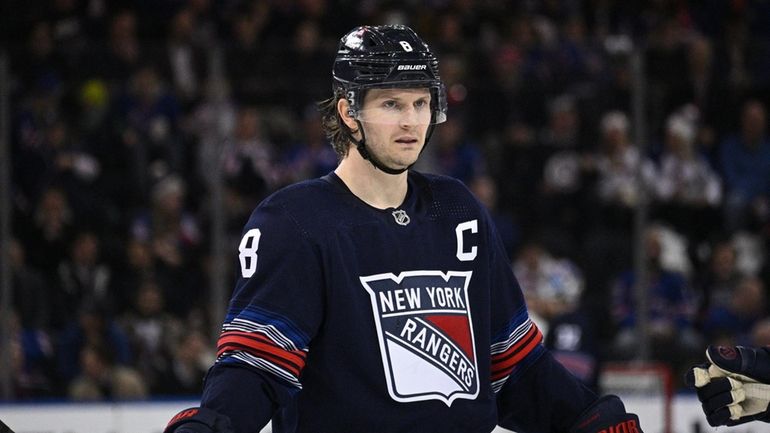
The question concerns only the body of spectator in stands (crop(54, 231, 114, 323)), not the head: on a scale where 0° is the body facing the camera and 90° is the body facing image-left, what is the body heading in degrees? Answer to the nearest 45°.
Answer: approximately 0°

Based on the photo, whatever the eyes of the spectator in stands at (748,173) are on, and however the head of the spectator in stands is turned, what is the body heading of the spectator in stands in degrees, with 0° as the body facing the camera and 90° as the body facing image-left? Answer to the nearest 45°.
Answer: approximately 0°

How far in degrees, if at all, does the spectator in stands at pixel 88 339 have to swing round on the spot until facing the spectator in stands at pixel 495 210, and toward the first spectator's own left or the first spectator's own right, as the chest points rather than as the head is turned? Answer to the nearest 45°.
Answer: approximately 90° to the first spectator's own left
